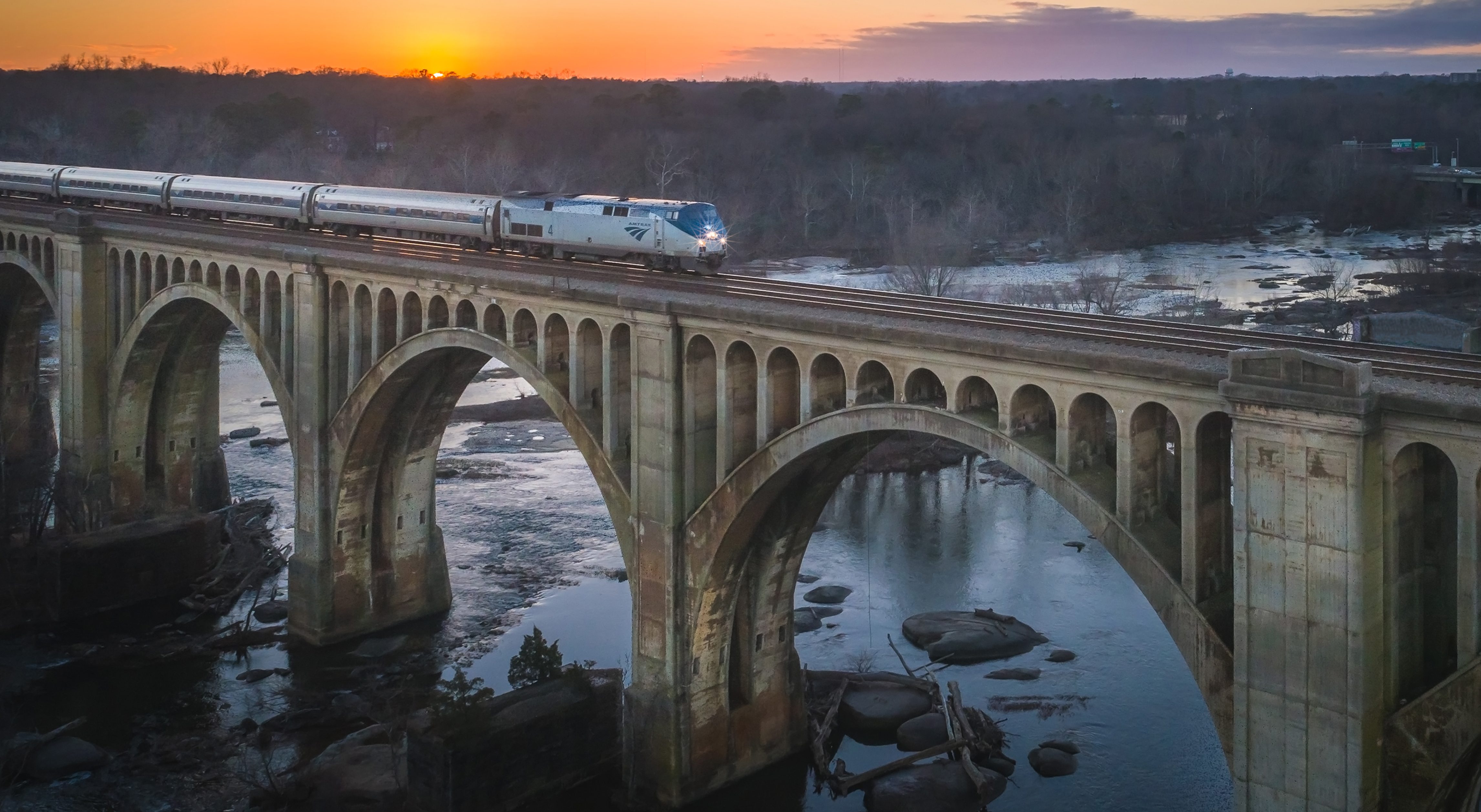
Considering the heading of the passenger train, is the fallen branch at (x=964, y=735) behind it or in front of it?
in front

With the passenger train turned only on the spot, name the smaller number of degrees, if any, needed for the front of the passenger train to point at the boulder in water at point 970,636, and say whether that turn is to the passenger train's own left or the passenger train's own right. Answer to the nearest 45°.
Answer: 0° — it already faces it

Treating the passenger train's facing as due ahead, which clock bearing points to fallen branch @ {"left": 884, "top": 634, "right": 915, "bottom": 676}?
The fallen branch is roughly at 12 o'clock from the passenger train.

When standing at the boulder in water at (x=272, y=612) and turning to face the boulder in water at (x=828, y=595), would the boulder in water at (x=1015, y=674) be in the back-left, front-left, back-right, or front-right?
front-right

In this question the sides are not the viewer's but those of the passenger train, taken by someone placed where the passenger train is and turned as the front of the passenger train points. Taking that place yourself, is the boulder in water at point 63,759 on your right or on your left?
on your right

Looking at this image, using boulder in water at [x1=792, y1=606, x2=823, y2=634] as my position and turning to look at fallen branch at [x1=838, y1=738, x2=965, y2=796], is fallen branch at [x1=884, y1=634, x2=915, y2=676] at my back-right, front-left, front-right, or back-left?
front-left

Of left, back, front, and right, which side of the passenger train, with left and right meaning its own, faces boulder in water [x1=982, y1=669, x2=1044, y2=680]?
front

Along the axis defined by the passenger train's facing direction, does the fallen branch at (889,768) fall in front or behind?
in front

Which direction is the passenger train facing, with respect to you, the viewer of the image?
facing the viewer and to the right of the viewer
